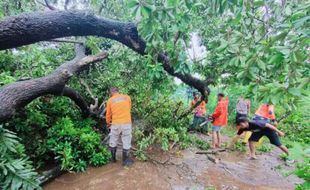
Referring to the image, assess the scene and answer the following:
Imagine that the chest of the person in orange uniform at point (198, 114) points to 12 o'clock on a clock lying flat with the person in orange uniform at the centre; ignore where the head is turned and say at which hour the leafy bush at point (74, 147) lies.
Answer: The leafy bush is roughly at 1 o'clock from the person in orange uniform.

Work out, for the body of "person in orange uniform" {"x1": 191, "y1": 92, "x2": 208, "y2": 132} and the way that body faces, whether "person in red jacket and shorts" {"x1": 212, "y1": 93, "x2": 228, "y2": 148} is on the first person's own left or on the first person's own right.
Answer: on the first person's own left

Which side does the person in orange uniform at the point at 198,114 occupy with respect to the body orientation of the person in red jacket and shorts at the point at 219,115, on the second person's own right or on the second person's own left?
on the second person's own right

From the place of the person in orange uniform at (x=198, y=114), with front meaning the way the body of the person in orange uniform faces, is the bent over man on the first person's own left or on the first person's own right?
on the first person's own left
